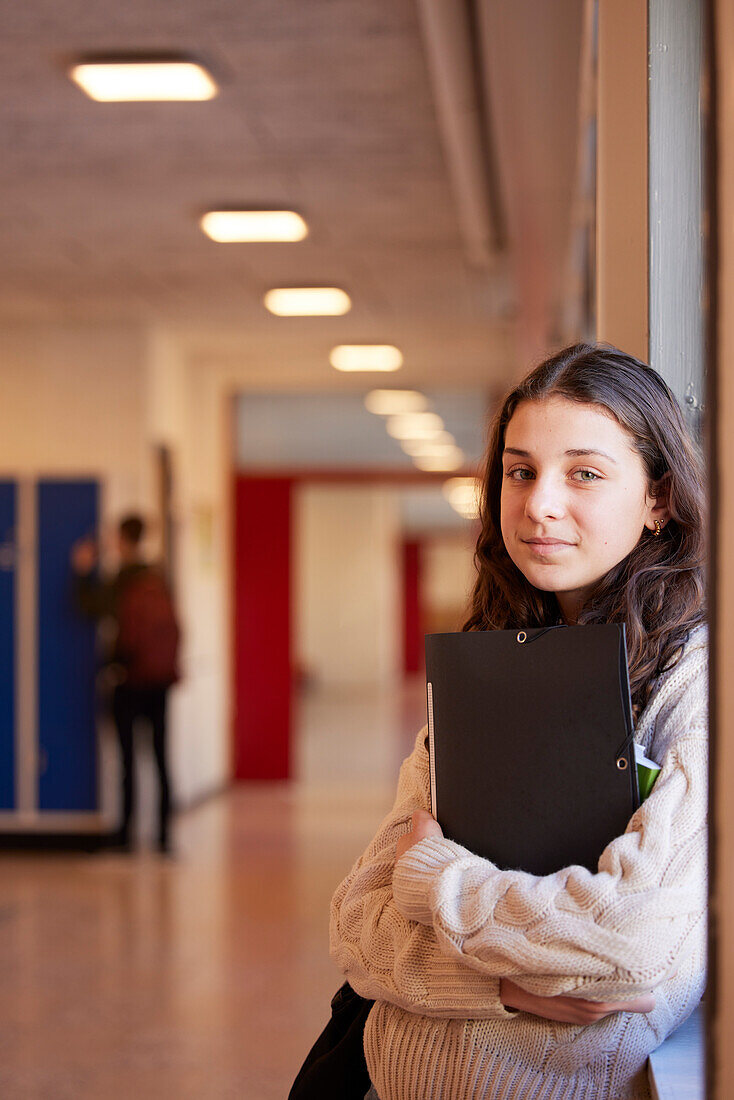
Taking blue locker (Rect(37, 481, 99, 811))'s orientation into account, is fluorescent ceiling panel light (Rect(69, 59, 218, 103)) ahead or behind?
ahead

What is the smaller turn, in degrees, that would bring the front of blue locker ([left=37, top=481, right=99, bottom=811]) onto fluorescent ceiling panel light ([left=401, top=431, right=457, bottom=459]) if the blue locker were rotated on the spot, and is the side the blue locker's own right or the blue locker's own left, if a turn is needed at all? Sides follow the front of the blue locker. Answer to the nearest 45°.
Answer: approximately 135° to the blue locker's own left

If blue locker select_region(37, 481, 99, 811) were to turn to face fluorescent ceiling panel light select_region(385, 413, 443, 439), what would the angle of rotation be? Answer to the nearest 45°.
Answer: approximately 135° to its left

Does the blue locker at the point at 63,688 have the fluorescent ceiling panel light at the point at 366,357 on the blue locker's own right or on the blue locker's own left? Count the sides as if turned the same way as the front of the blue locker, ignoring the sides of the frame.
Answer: on the blue locker's own left

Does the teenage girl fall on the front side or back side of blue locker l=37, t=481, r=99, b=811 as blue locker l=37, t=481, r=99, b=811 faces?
on the front side

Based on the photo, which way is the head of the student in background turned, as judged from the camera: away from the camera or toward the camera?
away from the camera

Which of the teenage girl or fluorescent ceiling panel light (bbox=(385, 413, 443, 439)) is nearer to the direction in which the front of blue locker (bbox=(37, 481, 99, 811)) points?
the teenage girl
